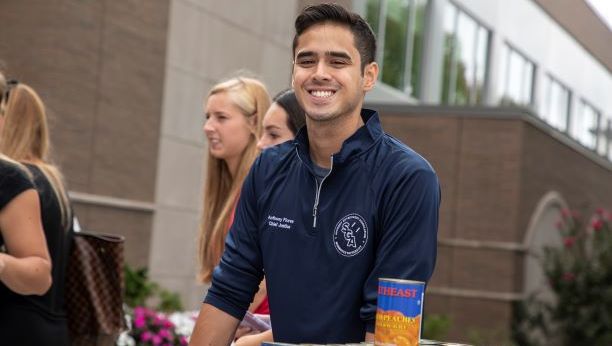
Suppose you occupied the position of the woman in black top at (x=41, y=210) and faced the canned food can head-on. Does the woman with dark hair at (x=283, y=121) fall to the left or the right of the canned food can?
left
